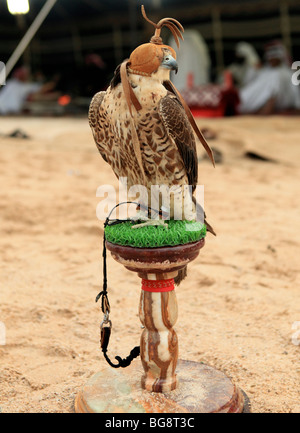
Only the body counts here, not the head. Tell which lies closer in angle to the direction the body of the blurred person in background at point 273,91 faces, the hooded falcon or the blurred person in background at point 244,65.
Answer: the hooded falcon

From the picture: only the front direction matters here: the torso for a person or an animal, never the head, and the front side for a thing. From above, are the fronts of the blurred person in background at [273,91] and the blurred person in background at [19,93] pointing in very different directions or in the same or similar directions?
very different directions

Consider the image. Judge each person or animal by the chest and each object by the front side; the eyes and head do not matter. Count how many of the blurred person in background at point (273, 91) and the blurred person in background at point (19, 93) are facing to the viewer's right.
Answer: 1

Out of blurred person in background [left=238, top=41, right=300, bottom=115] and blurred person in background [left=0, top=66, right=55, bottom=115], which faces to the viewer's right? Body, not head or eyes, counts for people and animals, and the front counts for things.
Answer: blurred person in background [left=0, top=66, right=55, bottom=115]

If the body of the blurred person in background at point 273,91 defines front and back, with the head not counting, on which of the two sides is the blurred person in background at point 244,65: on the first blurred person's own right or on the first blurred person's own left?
on the first blurred person's own right

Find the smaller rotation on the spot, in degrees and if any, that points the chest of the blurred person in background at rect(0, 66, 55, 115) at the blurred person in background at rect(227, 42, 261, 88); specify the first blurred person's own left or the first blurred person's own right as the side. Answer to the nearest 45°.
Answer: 0° — they already face them

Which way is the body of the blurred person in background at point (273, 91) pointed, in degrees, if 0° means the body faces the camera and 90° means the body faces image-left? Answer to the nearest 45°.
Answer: approximately 45°

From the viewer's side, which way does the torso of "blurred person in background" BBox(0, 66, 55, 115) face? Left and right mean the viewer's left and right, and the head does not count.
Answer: facing to the right of the viewer
